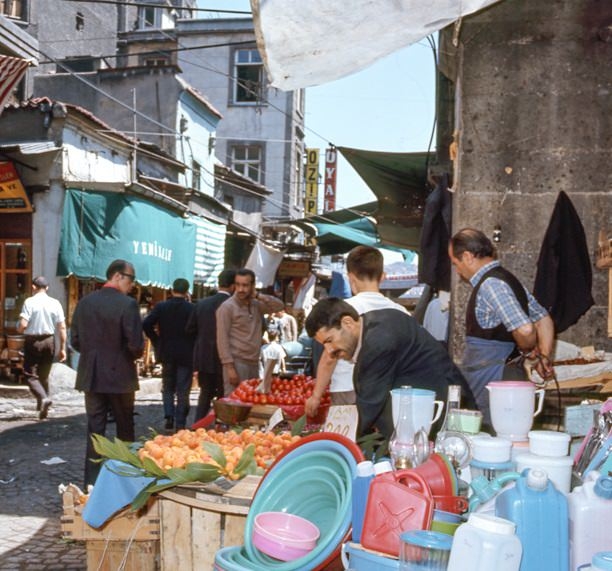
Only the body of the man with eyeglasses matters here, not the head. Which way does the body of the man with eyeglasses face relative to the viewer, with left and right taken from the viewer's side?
facing away from the viewer and to the right of the viewer

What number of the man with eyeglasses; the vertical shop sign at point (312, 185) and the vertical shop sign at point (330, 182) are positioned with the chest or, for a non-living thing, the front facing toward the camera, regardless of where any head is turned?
2

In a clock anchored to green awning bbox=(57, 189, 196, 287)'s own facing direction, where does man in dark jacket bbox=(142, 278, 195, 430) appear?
The man in dark jacket is roughly at 1 o'clock from the green awning.

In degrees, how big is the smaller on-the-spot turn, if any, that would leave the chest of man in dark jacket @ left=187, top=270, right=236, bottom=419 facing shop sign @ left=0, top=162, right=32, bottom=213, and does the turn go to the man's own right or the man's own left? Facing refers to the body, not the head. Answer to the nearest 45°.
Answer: approximately 90° to the man's own left

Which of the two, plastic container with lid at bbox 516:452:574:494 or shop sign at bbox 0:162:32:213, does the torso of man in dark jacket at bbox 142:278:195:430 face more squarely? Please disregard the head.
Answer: the shop sign

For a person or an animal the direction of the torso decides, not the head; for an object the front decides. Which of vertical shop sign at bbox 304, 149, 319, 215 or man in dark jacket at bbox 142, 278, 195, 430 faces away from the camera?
the man in dark jacket

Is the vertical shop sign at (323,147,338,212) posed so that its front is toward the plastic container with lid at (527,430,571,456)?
yes

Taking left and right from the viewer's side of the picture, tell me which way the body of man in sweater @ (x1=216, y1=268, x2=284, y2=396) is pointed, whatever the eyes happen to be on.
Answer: facing the viewer and to the right of the viewer

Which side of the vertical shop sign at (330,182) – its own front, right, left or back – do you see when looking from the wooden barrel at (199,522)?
front

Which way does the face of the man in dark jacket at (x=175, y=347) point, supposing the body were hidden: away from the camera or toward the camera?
away from the camera

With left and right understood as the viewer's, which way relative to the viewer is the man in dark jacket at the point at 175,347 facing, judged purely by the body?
facing away from the viewer

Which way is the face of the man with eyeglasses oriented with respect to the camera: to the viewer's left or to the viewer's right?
to the viewer's right

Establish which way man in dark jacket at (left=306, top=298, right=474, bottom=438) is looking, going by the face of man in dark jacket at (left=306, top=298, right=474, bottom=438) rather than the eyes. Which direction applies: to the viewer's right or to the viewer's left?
to the viewer's left
